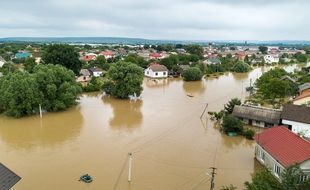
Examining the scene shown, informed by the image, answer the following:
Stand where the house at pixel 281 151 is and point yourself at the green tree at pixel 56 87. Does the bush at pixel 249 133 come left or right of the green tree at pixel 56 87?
right

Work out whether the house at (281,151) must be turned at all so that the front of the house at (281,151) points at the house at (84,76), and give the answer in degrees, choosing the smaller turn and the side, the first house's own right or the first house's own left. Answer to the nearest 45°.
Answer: approximately 90° to the first house's own right

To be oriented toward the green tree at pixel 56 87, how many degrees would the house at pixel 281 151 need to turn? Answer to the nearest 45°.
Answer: approximately 45° to its right

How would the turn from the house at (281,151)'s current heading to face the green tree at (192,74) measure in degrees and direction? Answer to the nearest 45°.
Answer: approximately 90° to its right

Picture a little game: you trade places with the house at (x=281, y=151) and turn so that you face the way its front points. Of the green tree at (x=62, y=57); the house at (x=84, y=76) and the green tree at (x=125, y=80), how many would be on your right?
3

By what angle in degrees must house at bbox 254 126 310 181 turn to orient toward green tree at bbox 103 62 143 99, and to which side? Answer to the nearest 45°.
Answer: approximately 90° to its right

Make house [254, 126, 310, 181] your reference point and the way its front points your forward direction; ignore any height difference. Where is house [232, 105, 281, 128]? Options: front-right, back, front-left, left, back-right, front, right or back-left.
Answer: back-right

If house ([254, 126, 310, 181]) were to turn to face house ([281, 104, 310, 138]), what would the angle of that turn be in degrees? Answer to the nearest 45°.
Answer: approximately 135° to its right

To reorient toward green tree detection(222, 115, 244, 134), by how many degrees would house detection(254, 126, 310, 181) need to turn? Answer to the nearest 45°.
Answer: approximately 90° to its right

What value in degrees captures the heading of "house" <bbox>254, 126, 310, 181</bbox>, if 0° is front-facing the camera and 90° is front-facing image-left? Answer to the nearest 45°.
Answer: approximately 45°
